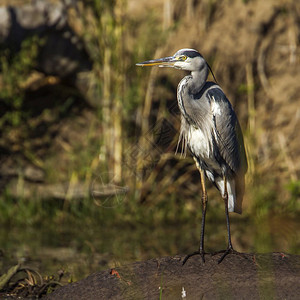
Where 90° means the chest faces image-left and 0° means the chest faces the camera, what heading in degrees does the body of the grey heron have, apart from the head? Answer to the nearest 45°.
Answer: approximately 45°
